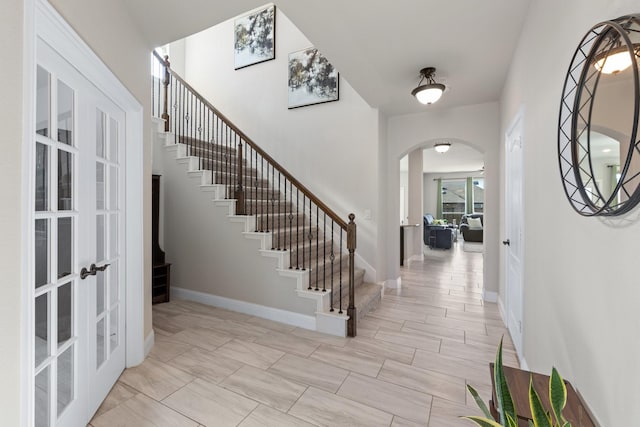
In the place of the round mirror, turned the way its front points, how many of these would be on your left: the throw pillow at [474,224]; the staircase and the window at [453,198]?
0

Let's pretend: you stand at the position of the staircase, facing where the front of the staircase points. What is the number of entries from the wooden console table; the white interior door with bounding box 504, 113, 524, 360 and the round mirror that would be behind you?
0

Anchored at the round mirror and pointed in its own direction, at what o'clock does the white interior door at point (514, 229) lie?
The white interior door is roughly at 4 o'clock from the round mirror.

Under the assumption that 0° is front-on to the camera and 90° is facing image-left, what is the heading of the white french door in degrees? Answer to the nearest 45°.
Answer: approximately 315°

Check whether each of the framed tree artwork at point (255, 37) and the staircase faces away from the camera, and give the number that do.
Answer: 0

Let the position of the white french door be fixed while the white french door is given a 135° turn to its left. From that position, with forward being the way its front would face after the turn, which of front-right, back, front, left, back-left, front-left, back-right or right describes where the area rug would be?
right

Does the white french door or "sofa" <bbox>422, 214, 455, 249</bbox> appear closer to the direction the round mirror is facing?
the white french door

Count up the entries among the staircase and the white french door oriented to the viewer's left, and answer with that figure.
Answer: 0

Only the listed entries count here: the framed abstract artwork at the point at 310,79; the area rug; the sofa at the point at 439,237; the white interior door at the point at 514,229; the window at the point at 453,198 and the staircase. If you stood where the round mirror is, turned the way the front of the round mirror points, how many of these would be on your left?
0

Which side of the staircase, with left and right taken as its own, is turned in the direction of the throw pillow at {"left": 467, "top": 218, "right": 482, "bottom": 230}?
left

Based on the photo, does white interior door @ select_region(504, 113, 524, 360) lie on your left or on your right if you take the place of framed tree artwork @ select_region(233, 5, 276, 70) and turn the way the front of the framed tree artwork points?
on your left

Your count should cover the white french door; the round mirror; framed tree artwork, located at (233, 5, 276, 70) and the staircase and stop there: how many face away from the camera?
0

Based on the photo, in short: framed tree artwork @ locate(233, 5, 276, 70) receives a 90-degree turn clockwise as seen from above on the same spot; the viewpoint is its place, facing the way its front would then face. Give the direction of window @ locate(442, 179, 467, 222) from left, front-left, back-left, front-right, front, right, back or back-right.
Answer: right

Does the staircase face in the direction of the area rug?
no

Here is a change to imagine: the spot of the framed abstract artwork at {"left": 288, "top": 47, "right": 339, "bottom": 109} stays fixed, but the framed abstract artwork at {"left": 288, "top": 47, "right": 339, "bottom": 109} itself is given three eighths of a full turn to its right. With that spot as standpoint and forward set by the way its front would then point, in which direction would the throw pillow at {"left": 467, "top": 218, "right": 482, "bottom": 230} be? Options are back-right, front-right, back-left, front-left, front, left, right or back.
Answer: front-right

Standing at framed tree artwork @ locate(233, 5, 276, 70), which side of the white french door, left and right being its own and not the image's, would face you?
left

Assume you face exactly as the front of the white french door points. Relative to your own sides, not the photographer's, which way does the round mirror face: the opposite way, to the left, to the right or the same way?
the opposite way

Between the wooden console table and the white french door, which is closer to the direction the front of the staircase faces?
the wooden console table

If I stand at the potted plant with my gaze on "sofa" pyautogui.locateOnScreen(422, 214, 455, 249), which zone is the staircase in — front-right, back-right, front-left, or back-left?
front-left

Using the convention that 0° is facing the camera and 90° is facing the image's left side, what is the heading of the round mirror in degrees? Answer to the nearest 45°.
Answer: approximately 45°

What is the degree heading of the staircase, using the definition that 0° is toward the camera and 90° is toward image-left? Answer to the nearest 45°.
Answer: approximately 315°
